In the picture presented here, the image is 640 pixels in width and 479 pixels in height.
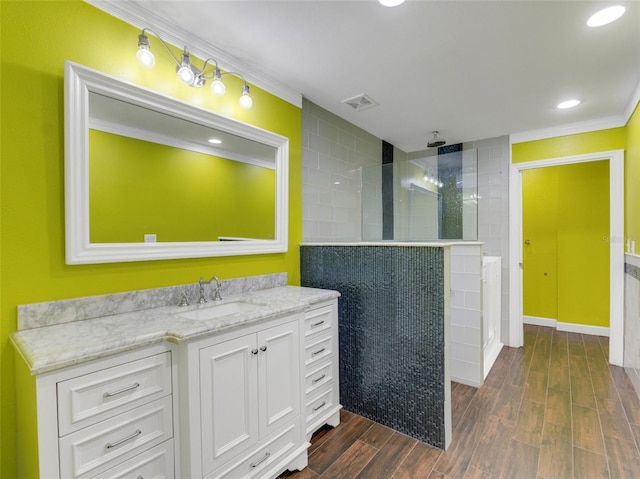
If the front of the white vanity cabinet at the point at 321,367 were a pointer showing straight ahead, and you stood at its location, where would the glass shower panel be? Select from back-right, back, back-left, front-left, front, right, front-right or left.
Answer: left

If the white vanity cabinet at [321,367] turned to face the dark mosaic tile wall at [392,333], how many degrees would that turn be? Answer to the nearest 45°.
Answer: approximately 45° to its left

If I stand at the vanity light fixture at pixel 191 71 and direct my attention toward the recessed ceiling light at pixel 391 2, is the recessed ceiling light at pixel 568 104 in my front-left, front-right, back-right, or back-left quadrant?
front-left

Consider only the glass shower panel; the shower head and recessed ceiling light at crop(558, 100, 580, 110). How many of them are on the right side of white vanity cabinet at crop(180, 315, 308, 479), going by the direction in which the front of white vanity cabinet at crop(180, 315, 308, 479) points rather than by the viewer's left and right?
0

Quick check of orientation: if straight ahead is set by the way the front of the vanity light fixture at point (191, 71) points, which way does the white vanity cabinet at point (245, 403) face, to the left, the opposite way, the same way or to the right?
the same way

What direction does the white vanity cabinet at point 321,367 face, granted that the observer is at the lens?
facing the viewer and to the right of the viewer

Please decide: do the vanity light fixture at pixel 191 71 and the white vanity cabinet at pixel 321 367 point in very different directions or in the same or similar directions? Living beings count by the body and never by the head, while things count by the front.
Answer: same or similar directions

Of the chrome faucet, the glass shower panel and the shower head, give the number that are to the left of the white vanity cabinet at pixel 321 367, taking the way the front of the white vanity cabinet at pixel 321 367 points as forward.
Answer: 2

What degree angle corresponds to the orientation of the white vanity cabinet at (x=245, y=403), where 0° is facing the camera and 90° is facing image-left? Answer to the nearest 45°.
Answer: approximately 315°

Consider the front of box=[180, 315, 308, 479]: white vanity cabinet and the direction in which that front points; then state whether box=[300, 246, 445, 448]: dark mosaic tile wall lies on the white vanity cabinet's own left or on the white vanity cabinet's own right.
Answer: on the white vanity cabinet's own left
